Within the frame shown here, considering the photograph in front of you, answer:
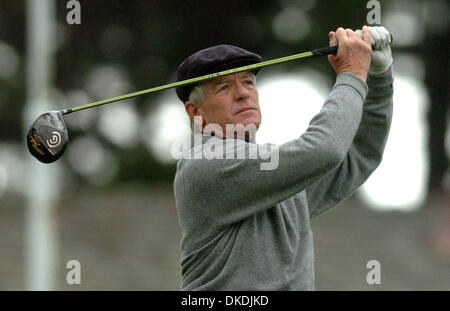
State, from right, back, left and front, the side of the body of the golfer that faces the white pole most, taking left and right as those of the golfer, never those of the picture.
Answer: back

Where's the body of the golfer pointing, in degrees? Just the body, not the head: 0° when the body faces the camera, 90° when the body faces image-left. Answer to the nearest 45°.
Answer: approximately 315°
